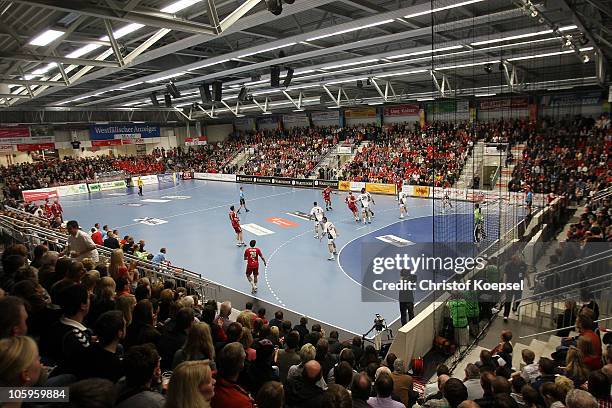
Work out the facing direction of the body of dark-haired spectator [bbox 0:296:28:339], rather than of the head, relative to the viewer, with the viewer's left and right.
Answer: facing away from the viewer and to the right of the viewer

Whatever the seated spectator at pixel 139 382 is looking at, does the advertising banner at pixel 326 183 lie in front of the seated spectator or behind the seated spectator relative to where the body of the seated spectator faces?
in front

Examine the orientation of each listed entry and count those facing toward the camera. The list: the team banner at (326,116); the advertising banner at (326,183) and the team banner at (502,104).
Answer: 3

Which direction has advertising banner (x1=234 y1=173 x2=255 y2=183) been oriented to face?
toward the camera

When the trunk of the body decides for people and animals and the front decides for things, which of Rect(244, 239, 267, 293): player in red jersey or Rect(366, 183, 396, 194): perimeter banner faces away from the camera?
the player in red jersey

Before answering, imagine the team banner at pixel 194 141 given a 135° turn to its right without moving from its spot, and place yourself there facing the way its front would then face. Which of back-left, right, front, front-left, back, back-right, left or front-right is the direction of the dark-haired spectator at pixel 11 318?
back-left

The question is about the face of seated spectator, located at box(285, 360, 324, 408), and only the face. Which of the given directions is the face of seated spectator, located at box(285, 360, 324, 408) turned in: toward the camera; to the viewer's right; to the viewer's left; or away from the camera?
away from the camera

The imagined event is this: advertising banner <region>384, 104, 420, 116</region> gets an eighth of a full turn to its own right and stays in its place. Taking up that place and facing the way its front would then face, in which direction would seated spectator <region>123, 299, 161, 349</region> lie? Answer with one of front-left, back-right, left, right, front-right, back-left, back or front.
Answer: front-left

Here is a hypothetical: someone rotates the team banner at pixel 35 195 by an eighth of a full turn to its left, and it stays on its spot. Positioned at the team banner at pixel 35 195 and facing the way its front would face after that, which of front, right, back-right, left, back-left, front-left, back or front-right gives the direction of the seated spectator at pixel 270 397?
front-right

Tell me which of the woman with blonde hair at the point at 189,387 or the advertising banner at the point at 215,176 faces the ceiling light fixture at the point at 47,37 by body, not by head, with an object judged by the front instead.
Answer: the advertising banner

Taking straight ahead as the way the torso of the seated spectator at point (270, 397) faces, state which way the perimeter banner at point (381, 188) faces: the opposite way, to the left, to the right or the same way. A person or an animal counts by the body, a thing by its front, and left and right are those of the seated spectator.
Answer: the opposite way

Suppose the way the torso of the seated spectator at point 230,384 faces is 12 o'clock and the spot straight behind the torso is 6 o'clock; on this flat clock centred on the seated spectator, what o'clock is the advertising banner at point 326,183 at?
The advertising banner is roughly at 11 o'clock from the seated spectator.

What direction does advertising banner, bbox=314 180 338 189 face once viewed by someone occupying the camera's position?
facing the viewer

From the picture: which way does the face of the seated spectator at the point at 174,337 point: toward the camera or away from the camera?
away from the camera

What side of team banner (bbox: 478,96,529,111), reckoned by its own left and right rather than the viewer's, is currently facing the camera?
front

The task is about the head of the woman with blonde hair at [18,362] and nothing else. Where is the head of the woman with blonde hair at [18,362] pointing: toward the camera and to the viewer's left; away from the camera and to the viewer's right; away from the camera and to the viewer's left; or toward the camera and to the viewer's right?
away from the camera and to the viewer's right

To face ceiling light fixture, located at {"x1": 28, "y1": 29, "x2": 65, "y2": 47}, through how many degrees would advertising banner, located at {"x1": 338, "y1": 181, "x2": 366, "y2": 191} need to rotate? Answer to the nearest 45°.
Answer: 0° — it already faces it

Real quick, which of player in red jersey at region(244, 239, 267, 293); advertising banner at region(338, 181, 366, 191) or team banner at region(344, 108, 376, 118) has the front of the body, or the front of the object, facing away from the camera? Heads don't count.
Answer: the player in red jersey
